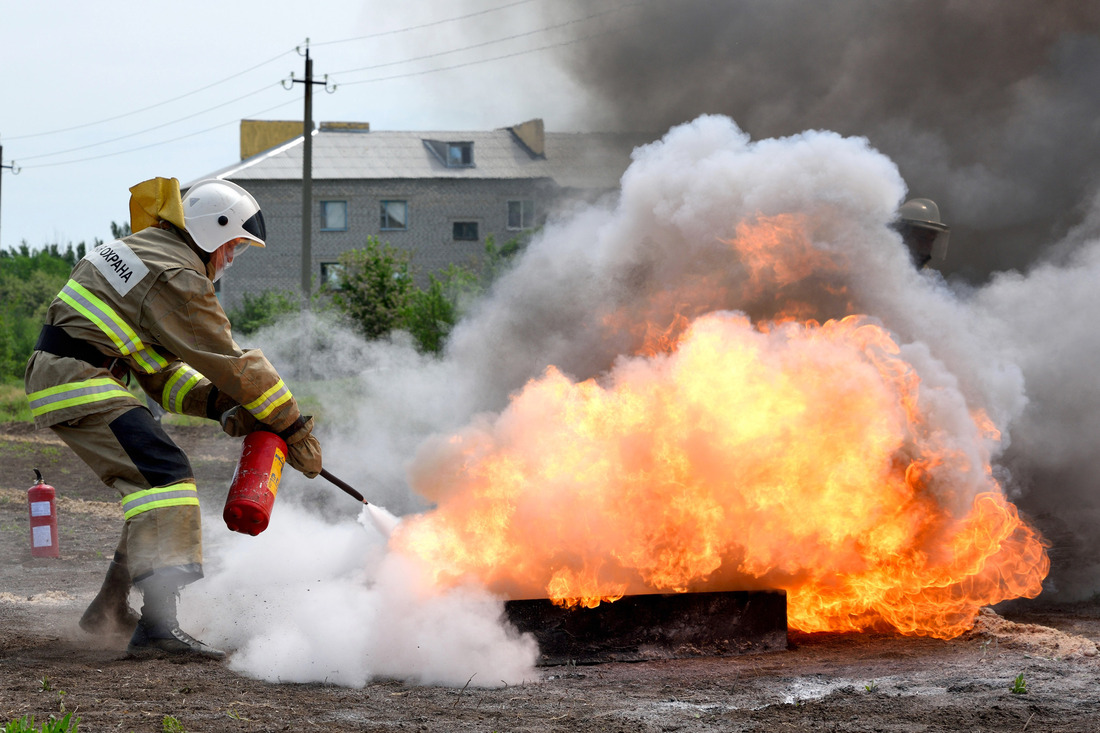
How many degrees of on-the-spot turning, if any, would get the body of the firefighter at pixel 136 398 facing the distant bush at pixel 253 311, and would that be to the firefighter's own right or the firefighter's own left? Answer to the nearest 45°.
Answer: approximately 90° to the firefighter's own left

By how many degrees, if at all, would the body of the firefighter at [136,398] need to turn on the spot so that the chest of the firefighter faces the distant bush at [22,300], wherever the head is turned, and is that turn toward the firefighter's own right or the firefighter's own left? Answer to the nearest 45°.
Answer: approximately 90° to the firefighter's own left

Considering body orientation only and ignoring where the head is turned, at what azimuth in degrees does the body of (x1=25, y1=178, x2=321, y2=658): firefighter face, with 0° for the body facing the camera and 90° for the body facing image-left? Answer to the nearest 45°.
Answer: approximately 270°
